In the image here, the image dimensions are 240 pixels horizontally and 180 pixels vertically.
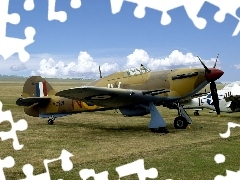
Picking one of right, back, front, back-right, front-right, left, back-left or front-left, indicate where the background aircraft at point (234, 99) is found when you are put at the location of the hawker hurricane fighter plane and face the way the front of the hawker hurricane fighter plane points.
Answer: left

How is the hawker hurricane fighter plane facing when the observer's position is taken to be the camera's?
facing the viewer and to the right of the viewer

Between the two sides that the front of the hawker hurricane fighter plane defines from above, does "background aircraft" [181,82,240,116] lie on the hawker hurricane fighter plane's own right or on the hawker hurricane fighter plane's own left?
on the hawker hurricane fighter plane's own left
